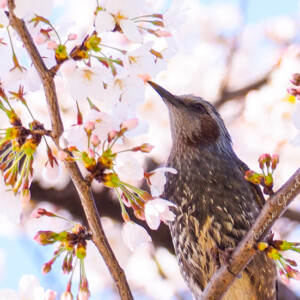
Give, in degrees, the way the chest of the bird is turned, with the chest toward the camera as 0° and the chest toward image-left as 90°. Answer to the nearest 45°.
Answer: approximately 45°

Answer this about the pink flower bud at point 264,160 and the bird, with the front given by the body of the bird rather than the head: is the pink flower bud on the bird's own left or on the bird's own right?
on the bird's own left
